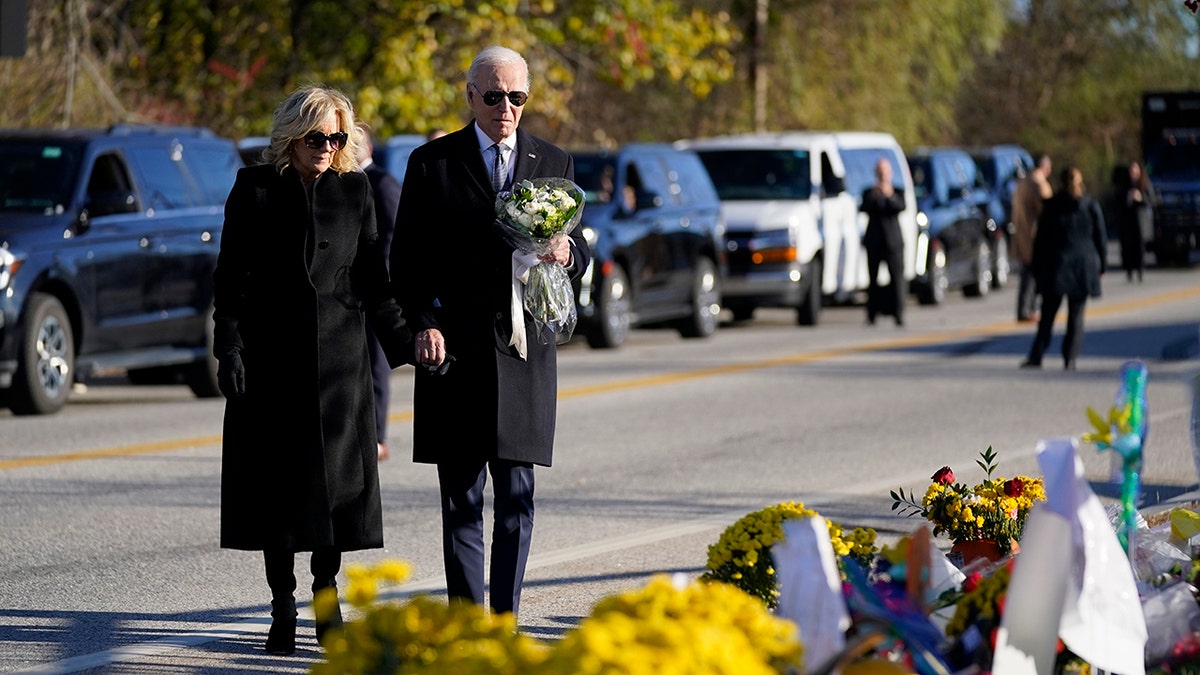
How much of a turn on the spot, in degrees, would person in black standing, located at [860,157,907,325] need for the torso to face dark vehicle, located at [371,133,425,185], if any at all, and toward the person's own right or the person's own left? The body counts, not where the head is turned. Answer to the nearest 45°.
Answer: approximately 45° to the person's own right

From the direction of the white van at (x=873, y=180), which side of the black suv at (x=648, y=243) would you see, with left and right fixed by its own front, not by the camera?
back

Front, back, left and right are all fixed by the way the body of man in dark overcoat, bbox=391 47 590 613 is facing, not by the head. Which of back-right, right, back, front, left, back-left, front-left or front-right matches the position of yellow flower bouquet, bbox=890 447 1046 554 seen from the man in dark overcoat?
left

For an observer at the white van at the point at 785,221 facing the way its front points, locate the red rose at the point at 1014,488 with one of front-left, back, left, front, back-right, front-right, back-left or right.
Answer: front-left

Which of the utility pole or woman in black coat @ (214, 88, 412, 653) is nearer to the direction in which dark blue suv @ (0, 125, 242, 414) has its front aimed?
the woman in black coat

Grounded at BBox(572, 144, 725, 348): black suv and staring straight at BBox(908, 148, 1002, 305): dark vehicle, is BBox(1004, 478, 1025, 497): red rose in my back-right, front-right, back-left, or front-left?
back-right

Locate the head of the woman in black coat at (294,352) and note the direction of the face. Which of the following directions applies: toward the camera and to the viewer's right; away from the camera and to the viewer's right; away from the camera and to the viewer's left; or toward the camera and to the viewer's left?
toward the camera and to the viewer's right

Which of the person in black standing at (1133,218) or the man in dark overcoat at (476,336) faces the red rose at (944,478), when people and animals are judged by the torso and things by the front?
the person in black standing

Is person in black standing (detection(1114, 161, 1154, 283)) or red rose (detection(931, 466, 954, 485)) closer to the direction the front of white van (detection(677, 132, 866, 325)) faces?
the red rose

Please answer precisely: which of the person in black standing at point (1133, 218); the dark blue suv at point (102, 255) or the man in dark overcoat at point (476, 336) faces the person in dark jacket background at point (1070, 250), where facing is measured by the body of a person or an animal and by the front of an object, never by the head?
the person in black standing

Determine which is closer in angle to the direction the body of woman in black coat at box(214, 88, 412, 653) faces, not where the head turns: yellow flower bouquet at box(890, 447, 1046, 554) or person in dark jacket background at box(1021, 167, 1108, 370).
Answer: the yellow flower bouquet

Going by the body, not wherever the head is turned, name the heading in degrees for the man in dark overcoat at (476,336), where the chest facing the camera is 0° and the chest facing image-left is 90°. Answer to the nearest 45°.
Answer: approximately 0°

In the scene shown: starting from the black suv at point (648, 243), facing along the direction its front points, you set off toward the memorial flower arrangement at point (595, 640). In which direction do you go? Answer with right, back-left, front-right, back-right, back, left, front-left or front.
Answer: front-left
